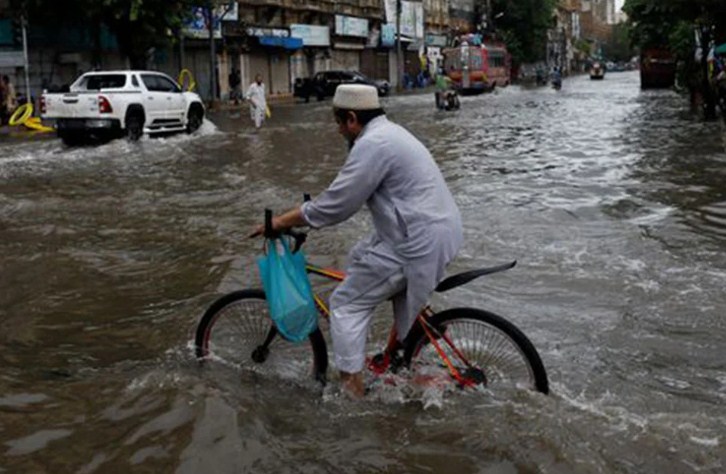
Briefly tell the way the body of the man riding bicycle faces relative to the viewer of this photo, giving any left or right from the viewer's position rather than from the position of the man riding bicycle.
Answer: facing to the left of the viewer

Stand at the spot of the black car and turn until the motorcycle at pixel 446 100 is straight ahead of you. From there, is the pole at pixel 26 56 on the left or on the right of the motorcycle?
right

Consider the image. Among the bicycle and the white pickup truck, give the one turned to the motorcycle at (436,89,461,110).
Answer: the white pickup truck

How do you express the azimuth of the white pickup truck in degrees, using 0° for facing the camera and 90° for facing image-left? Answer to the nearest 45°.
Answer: approximately 225°

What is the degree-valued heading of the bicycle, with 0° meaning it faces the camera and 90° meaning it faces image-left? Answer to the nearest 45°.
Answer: approximately 90°

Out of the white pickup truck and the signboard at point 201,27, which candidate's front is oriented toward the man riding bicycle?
the signboard

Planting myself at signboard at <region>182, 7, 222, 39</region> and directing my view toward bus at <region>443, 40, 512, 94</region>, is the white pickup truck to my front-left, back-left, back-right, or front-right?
back-right

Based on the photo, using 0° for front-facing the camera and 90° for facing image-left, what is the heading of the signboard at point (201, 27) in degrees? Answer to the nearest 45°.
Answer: approximately 0°

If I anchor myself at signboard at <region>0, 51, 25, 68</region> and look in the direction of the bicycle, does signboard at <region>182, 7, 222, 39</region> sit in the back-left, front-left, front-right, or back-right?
back-left

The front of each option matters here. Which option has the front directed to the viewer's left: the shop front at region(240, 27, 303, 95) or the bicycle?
the bicycle
